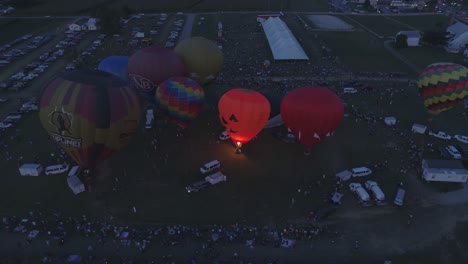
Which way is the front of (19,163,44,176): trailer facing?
to the viewer's right

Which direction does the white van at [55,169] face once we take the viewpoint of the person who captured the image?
facing to the right of the viewer

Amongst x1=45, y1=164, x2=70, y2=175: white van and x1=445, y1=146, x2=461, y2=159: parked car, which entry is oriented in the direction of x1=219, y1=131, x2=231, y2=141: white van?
x1=45, y1=164, x2=70, y2=175: white van

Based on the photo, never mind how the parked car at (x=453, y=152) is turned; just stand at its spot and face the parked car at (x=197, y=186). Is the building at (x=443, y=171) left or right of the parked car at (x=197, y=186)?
left
